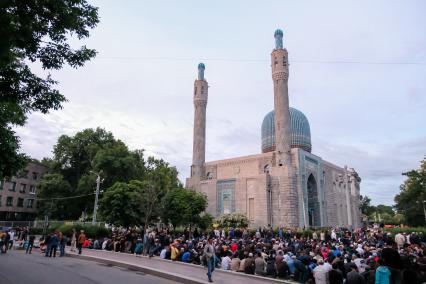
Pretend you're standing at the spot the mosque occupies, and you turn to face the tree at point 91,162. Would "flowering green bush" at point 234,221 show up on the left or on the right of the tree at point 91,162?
left

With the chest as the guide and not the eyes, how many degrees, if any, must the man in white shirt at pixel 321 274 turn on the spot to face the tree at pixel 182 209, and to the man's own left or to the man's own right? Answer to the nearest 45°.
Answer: approximately 45° to the man's own left

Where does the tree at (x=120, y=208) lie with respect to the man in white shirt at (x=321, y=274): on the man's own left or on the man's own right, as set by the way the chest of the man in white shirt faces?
on the man's own left

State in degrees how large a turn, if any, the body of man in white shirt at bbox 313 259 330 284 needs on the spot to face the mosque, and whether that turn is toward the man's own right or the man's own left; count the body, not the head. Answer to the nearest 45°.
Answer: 0° — they already face it

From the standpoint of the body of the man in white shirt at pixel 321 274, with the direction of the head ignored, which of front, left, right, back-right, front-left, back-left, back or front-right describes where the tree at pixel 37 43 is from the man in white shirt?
back-left

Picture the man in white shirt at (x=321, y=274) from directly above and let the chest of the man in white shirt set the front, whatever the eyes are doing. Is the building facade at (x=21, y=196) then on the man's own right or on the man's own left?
on the man's own left

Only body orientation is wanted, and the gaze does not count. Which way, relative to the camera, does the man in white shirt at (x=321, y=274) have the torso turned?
away from the camera

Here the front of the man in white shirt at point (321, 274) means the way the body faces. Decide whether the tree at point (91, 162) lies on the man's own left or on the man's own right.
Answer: on the man's own left
